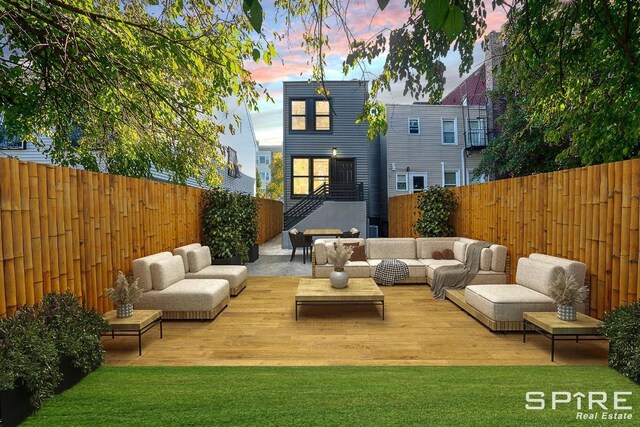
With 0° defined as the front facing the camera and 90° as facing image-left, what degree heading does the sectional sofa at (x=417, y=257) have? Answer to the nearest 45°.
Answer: approximately 0°

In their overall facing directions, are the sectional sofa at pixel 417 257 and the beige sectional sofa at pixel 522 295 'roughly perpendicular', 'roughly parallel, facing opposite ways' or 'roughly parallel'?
roughly perpendicular

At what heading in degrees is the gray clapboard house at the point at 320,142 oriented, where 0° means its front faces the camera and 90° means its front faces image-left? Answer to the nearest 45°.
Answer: approximately 0°

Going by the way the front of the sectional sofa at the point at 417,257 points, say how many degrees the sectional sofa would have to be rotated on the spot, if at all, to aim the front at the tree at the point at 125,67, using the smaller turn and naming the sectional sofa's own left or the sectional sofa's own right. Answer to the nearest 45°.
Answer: approximately 45° to the sectional sofa's own right

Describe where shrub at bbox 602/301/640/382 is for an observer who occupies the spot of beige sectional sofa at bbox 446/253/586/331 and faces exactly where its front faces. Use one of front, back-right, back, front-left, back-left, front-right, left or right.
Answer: back-left

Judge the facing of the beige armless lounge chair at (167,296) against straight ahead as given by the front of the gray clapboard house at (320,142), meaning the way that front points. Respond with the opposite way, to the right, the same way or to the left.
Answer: to the left

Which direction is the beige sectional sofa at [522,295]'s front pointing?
to the viewer's left

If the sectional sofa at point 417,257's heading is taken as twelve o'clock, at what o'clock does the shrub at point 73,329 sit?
The shrub is roughly at 1 o'clock from the sectional sofa.

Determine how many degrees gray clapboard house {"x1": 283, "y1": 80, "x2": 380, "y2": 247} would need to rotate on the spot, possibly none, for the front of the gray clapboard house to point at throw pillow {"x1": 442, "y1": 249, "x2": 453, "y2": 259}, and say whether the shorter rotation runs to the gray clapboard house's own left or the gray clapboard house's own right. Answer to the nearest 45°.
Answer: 0° — it already faces it

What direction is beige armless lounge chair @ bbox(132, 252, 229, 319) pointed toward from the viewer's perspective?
to the viewer's right

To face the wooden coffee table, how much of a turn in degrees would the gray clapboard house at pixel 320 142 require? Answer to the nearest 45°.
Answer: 0° — it already faces it

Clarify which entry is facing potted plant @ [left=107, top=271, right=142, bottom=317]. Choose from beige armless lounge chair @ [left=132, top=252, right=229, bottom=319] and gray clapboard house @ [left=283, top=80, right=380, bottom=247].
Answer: the gray clapboard house
